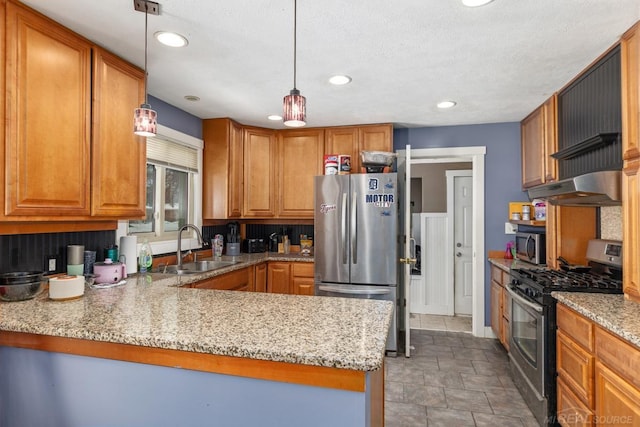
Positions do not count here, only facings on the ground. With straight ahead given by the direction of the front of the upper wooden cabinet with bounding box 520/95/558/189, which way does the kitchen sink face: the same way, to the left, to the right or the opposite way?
the opposite way

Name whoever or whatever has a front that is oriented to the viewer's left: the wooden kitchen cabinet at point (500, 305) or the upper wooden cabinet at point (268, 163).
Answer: the wooden kitchen cabinet

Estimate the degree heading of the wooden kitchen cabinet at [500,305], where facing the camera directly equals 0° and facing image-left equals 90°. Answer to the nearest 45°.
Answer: approximately 90°

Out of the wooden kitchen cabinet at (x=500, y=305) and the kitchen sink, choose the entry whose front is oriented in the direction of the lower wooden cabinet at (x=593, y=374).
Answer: the kitchen sink

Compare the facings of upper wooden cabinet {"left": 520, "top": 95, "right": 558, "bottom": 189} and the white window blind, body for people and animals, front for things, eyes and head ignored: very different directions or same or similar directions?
very different directions

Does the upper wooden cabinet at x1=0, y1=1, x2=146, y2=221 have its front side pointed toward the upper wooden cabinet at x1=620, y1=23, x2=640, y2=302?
yes

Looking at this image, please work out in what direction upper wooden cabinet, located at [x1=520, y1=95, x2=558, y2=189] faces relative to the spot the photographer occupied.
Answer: facing to the left of the viewer

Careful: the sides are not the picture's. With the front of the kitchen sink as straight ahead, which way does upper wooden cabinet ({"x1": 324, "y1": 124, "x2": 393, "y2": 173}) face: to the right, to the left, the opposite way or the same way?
to the right

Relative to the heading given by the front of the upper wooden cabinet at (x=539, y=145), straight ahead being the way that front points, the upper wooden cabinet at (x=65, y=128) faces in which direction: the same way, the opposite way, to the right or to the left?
the opposite way
